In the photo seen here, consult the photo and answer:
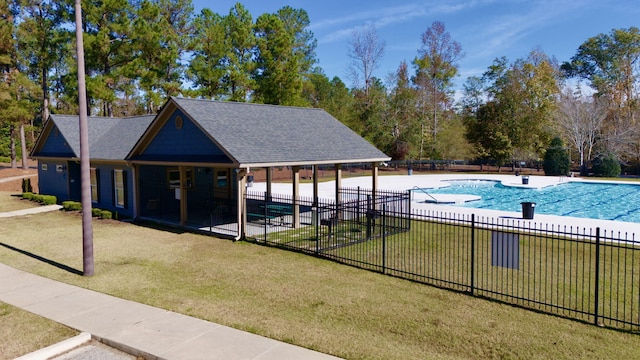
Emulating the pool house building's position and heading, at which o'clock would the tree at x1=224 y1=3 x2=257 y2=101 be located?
The tree is roughly at 5 o'clock from the pool house building.

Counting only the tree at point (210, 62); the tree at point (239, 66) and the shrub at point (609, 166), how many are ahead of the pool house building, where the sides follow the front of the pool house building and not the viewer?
0

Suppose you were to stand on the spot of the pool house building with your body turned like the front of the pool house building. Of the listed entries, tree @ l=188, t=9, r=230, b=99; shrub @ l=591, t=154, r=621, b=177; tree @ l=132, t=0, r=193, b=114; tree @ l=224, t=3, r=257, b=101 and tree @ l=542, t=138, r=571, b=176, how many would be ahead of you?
0

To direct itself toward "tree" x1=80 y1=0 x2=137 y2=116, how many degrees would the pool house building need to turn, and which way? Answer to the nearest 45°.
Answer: approximately 135° to its right

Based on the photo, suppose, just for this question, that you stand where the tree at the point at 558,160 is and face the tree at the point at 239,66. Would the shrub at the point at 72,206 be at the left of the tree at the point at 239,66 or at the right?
left

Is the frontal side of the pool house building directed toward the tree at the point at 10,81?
no

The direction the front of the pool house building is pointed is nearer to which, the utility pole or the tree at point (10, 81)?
the utility pole

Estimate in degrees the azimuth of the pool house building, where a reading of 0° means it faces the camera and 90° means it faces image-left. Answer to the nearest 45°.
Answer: approximately 45°

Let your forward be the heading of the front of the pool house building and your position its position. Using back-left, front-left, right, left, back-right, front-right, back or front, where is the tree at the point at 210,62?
back-right

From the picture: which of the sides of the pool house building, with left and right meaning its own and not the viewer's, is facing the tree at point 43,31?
right

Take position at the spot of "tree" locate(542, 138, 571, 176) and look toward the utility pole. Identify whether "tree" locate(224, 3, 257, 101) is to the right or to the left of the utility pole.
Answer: right

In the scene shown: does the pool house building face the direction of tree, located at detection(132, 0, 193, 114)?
no

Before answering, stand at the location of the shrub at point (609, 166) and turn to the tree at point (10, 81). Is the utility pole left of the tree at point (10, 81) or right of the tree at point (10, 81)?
left

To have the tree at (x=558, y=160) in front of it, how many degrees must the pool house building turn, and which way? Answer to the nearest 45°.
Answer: approximately 180°

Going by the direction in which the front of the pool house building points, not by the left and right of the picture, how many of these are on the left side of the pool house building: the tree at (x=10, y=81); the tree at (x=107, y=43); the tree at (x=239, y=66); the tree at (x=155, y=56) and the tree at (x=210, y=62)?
0

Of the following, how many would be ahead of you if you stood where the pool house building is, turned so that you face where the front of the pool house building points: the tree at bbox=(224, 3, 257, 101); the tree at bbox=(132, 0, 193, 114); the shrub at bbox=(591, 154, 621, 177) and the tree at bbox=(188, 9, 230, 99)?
0

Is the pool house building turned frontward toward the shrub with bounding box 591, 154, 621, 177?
no
